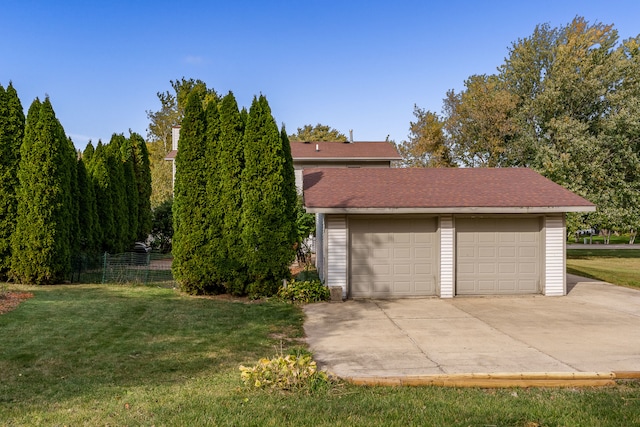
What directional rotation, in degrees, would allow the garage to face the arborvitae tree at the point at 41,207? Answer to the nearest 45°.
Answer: approximately 90° to its right

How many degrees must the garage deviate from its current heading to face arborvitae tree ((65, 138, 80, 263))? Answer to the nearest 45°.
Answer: approximately 90° to its right

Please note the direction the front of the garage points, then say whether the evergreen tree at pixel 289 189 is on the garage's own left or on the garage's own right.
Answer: on the garage's own right

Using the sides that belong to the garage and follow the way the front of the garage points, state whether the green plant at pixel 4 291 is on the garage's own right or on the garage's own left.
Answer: on the garage's own right

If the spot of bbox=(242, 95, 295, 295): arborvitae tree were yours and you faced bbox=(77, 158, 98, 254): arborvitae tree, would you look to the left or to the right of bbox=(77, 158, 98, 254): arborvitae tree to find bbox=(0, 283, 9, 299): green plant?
left

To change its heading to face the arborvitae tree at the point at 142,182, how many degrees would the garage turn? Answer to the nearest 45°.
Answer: approximately 135° to its right

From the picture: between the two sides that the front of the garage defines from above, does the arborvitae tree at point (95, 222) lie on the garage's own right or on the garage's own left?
on the garage's own right

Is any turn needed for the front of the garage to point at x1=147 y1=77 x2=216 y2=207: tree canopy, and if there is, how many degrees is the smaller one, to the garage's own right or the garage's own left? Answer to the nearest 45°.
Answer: approximately 135° to the garage's own right

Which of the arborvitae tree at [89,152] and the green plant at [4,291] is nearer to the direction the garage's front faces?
the green plant
